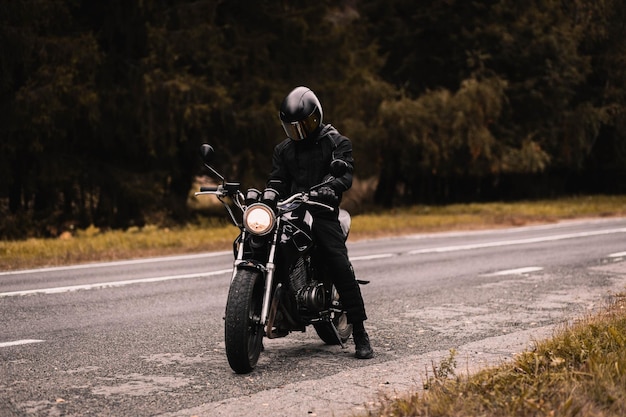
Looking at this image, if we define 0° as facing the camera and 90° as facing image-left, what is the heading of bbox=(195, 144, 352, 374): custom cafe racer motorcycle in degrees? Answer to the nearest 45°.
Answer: approximately 45°

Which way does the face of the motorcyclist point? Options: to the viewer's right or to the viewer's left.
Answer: to the viewer's left
